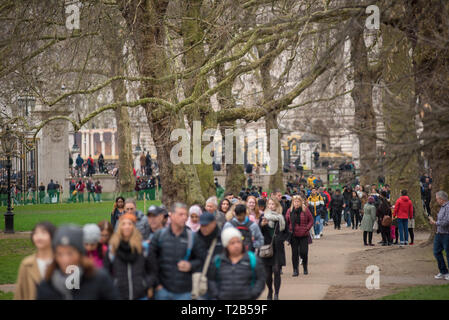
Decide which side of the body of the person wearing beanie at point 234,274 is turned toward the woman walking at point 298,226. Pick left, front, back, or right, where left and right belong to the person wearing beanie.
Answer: back

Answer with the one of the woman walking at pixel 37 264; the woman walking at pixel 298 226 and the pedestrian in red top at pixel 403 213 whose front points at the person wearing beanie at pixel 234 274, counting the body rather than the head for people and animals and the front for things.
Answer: the woman walking at pixel 298 226

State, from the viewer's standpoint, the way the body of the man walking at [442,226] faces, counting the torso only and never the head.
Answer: to the viewer's left

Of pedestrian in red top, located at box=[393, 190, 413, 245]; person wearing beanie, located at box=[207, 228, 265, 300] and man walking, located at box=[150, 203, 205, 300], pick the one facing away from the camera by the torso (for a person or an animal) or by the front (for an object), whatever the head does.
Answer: the pedestrian in red top

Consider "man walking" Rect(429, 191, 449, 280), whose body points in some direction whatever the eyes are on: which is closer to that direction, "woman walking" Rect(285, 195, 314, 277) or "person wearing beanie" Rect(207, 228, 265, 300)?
the woman walking

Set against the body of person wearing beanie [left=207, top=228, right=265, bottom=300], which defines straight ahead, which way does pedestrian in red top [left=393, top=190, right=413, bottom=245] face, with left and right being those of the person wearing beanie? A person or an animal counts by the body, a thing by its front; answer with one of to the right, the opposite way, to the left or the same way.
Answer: the opposite way

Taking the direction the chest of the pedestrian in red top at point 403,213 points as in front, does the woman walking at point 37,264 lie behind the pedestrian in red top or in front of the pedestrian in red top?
behind

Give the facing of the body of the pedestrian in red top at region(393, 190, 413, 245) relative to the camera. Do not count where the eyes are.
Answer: away from the camera
